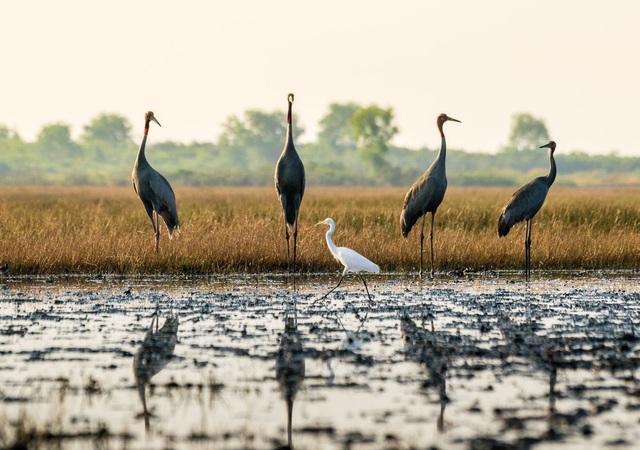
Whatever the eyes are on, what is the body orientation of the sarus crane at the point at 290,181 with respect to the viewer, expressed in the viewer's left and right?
facing away from the viewer

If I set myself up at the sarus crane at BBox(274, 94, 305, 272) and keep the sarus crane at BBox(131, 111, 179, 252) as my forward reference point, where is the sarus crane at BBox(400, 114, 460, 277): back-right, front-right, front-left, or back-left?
back-right

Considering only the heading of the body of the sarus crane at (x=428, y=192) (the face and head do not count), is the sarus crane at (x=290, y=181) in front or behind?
behind

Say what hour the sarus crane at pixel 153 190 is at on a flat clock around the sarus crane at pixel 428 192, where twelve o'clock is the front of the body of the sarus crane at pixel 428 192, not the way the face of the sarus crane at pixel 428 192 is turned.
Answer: the sarus crane at pixel 153 190 is roughly at 6 o'clock from the sarus crane at pixel 428 192.

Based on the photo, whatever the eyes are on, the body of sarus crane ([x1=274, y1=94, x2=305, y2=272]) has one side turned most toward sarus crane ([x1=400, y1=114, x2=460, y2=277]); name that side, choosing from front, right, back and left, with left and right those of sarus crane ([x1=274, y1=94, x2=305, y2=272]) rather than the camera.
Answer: right

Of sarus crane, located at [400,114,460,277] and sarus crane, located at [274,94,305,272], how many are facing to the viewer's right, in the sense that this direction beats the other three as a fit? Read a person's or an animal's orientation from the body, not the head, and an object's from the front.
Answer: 1

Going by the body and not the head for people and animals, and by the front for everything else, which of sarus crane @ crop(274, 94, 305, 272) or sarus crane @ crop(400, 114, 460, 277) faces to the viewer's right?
sarus crane @ crop(400, 114, 460, 277)

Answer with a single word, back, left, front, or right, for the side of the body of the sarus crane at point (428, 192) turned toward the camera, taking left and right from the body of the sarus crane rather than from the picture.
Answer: right

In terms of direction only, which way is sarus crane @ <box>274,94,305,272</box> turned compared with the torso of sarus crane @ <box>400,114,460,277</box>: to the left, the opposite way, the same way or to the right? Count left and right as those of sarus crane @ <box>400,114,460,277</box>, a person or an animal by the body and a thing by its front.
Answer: to the left
